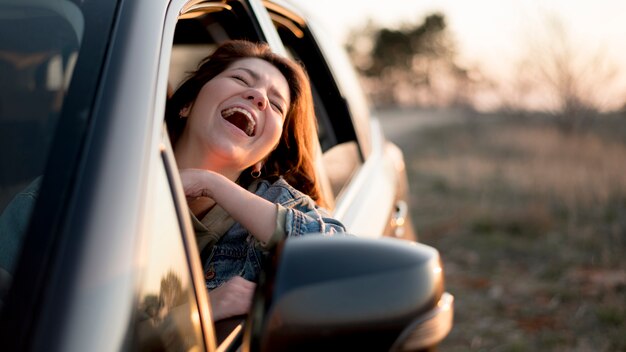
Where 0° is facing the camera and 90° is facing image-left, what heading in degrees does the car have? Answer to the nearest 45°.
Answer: approximately 45°

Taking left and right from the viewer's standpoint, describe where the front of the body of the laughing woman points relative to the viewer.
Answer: facing the viewer
